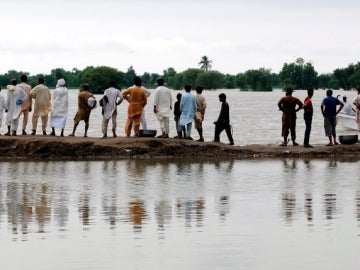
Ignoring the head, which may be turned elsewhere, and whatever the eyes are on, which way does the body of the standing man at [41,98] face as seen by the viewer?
away from the camera

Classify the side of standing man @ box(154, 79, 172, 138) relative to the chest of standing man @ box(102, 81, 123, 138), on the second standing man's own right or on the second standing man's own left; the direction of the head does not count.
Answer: on the second standing man's own right

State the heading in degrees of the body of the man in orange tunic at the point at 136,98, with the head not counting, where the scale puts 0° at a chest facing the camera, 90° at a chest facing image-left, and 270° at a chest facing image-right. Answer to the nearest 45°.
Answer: approximately 180°

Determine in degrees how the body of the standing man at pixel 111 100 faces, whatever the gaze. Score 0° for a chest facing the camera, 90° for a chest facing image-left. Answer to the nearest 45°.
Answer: approximately 180°

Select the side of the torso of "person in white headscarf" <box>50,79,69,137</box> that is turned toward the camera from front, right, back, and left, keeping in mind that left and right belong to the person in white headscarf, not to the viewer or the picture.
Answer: back
